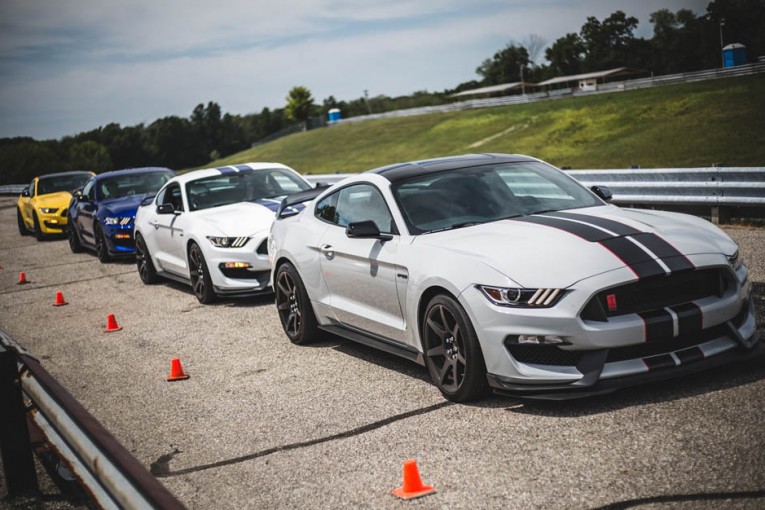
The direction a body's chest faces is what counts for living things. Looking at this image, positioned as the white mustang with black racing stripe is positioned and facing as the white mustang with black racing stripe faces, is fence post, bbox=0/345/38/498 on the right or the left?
on its right

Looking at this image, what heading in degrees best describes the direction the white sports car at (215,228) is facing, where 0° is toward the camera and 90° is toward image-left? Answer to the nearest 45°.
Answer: approximately 315°

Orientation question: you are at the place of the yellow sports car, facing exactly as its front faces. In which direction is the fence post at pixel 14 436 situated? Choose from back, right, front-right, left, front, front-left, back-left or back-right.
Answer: front-right

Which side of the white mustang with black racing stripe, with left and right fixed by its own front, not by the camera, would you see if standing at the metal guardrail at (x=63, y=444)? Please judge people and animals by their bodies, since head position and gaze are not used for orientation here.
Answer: right

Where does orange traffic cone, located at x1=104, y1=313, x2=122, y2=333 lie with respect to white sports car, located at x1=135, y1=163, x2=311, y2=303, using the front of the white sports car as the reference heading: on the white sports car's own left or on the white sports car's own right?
on the white sports car's own right

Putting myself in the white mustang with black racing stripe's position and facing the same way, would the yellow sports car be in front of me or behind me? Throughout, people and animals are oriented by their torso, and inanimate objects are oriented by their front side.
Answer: behind

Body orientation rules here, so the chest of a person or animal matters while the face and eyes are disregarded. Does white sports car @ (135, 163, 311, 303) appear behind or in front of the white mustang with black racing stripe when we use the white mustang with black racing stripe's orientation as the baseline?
behind

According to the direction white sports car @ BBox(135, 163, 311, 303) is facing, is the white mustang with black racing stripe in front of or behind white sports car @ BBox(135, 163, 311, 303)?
in front

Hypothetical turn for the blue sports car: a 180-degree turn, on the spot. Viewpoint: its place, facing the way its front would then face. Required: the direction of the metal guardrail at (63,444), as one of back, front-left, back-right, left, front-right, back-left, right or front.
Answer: back-left

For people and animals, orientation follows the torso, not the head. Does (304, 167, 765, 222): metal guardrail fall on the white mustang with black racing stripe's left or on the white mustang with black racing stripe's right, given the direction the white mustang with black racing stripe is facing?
on its left

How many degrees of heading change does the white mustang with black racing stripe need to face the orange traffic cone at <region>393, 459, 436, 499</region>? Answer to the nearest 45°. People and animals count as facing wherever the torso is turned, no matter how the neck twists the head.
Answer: approximately 90° to its right

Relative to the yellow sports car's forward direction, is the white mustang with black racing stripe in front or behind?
in front

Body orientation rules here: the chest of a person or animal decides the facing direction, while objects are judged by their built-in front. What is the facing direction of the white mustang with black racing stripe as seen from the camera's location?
facing the viewer and to the right of the viewer

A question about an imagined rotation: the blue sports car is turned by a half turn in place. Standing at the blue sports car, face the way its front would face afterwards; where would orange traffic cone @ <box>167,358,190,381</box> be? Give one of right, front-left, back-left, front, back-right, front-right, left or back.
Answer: back-left

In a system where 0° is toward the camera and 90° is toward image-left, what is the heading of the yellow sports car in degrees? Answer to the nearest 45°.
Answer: approximately 315°
